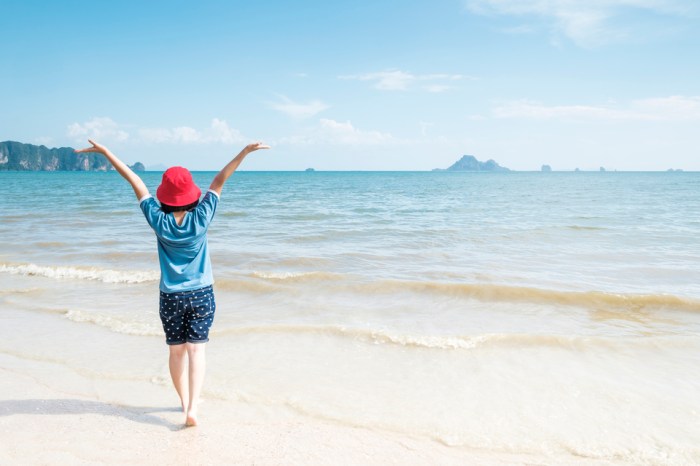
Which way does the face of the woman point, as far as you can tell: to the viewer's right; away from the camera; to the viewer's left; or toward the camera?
away from the camera

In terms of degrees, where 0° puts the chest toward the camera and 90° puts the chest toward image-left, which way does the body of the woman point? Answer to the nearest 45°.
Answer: approximately 180°
